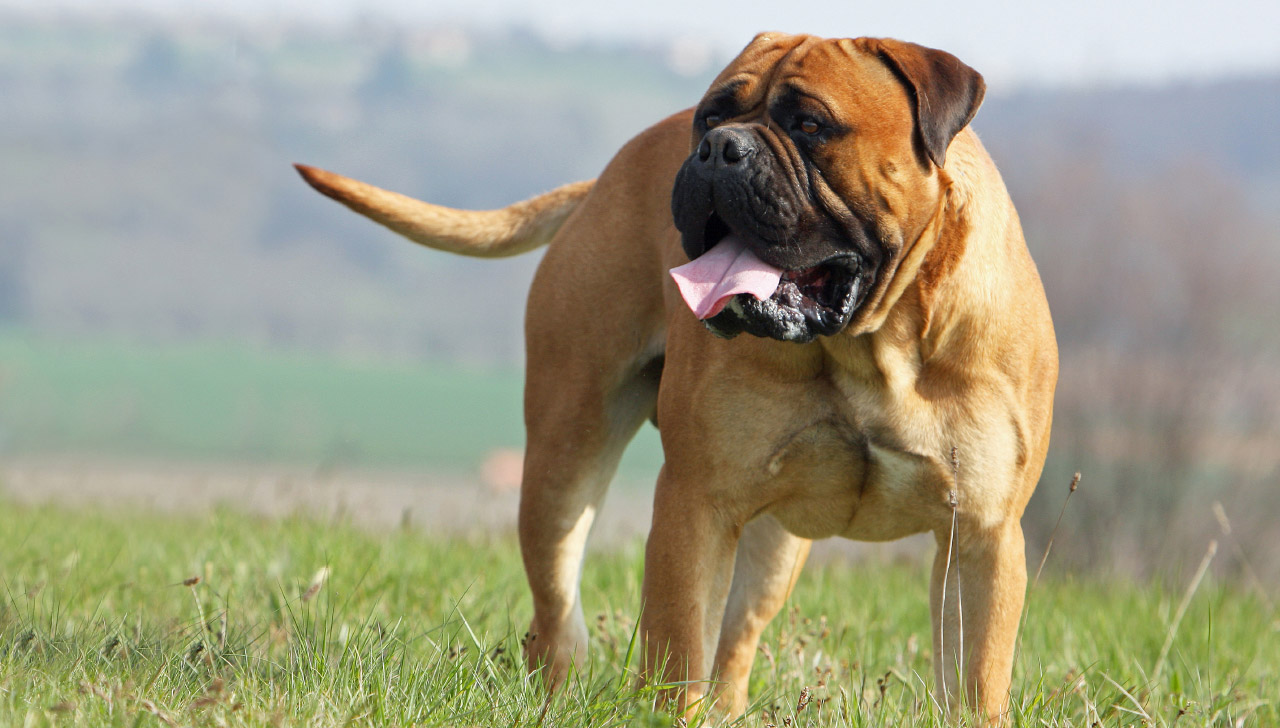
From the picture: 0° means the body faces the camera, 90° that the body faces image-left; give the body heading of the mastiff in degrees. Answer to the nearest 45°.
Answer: approximately 315°
